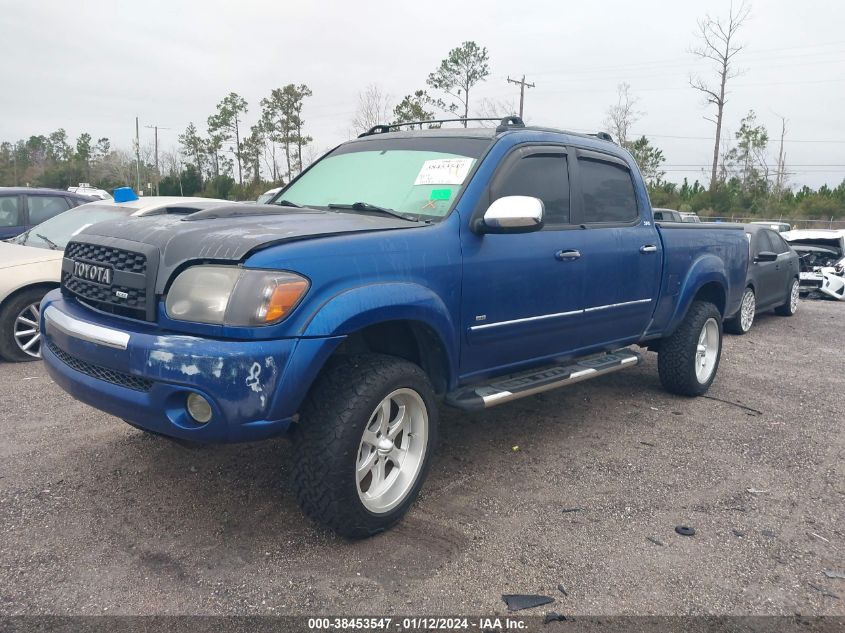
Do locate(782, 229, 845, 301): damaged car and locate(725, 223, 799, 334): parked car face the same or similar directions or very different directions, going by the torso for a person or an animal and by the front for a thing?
same or similar directions

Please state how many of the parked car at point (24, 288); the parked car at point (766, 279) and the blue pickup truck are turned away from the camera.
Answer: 0

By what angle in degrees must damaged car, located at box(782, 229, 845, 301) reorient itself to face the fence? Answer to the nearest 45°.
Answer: approximately 135° to its right

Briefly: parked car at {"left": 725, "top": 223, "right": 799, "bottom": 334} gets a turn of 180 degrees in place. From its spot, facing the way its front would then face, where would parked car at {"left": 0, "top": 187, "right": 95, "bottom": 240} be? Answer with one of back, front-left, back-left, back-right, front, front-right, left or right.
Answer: back

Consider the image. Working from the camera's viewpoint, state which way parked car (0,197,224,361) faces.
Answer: facing the viewer and to the left of the viewer

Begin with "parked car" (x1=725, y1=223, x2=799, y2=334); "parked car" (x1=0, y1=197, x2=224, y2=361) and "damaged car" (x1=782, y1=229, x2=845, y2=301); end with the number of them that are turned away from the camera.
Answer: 0

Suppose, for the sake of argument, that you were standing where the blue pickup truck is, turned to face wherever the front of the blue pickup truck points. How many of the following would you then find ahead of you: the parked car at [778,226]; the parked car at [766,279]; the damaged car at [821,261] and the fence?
0

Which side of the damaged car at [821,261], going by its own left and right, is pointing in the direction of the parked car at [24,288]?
front

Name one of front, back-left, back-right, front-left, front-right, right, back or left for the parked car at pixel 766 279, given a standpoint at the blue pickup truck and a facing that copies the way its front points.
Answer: back

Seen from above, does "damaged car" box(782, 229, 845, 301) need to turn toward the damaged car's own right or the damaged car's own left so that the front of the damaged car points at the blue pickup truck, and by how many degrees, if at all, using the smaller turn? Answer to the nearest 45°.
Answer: approximately 45° to the damaged car's own left

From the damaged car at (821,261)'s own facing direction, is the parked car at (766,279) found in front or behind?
in front

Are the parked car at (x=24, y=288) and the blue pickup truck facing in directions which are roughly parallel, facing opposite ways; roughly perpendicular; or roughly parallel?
roughly parallel

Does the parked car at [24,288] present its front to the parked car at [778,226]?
no

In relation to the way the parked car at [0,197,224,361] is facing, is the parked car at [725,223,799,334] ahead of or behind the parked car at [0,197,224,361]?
behind

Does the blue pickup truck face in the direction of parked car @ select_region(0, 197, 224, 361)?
no

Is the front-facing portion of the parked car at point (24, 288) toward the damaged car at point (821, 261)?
no

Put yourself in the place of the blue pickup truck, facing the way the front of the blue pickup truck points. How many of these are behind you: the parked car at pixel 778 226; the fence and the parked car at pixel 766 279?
3

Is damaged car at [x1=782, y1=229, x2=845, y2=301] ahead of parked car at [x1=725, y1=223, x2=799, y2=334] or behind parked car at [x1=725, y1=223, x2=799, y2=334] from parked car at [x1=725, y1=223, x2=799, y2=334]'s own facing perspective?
behind
